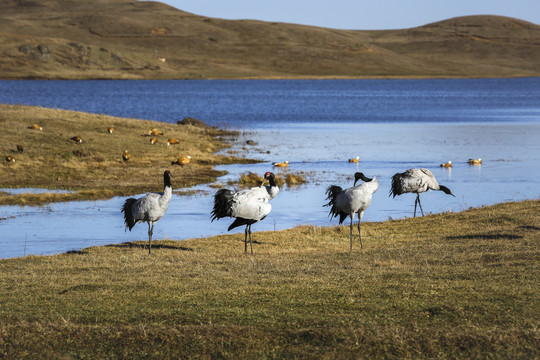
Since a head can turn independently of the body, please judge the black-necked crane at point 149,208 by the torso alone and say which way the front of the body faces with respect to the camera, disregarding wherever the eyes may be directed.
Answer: to the viewer's right

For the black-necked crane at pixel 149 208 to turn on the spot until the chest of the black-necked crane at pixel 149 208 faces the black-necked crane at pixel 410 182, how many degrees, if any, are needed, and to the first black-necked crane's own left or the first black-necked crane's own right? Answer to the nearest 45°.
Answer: approximately 45° to the first black-necked crane's own left

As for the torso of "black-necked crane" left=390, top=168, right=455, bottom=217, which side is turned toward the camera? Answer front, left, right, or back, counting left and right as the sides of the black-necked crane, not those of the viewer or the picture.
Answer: right

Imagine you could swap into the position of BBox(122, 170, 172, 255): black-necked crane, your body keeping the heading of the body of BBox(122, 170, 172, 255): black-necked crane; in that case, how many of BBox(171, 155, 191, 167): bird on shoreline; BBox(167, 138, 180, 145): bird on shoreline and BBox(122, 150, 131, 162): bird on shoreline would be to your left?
3

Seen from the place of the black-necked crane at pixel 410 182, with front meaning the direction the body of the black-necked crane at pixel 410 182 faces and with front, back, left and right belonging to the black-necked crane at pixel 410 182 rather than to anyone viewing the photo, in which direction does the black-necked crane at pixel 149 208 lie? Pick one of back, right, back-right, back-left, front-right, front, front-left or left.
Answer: back-right

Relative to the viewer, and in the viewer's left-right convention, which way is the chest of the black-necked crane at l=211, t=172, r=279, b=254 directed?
facing to the right of the viewer

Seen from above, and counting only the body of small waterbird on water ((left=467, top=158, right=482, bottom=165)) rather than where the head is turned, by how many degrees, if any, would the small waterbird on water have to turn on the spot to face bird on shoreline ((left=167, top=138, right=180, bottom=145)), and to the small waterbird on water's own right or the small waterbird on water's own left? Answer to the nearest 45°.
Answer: approximately 180°

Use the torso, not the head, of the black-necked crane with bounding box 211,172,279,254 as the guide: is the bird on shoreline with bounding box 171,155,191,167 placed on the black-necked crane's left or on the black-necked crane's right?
on the black-necked crane's left

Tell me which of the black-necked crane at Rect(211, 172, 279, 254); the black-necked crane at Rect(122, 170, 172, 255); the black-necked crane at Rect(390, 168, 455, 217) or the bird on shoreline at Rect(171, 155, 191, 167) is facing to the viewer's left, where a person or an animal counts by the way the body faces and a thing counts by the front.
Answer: the bird on shoreline

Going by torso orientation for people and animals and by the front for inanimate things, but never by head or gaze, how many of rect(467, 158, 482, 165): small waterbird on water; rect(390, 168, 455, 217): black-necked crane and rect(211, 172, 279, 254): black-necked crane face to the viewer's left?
0

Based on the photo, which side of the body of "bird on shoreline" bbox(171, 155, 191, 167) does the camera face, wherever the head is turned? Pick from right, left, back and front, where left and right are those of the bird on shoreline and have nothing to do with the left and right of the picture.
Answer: left

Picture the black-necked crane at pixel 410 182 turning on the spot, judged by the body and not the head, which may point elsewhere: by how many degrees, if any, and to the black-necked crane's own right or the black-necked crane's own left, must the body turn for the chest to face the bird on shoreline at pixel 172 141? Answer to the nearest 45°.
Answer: approximately 135° to the black-necked crane's own left

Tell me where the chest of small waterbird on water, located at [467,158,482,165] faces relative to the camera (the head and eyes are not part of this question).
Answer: to the viewer's right

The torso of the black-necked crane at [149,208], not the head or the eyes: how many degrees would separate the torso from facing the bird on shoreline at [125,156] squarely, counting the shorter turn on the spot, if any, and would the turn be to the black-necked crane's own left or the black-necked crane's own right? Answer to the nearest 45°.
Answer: approximately 90° to the black-necked crane's own left
